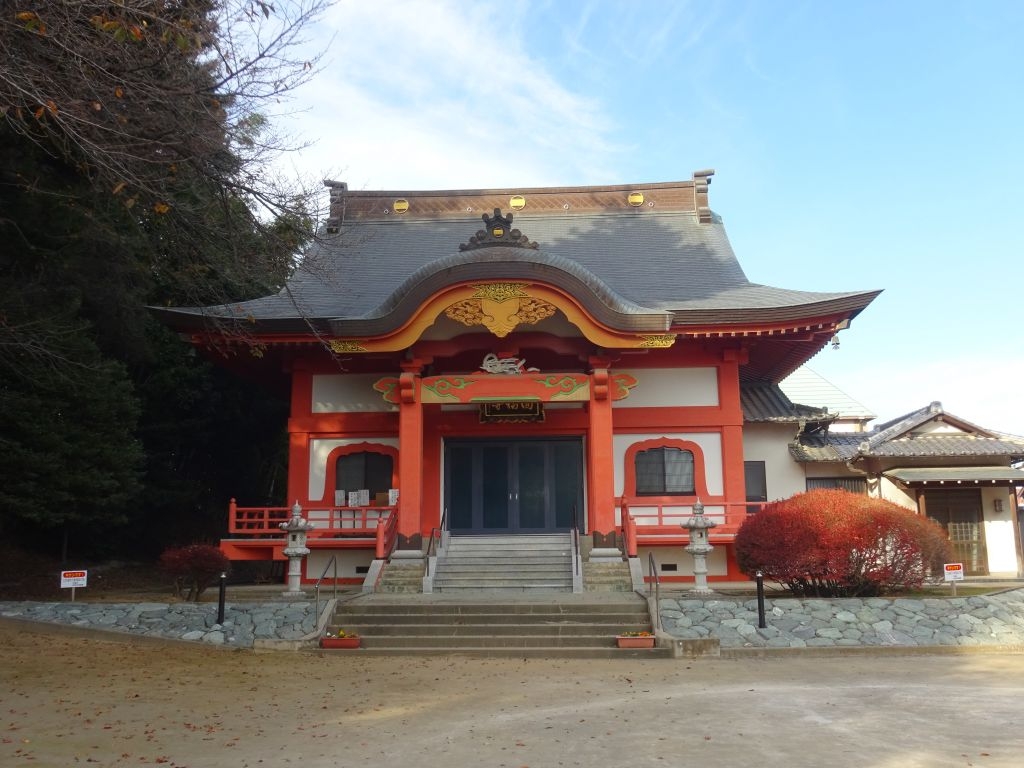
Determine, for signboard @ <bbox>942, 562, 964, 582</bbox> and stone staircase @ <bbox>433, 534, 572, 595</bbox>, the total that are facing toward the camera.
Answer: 2

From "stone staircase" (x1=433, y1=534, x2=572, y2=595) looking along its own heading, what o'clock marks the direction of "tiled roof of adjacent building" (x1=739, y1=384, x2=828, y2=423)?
The tiled roof of adjacent building is roughly at 8 o'clock from the stone staircase.

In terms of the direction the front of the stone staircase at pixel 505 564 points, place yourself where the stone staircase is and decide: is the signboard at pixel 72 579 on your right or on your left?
on your right

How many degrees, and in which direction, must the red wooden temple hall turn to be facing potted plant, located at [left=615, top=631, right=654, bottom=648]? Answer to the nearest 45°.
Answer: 0° — it already faces it

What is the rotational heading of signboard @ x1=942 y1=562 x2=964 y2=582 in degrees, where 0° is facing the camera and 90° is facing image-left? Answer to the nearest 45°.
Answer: approximately 0°

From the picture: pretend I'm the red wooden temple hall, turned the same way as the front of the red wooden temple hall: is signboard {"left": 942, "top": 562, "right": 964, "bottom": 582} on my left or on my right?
on my left

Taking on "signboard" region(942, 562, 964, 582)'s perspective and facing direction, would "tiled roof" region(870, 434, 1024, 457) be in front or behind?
behind

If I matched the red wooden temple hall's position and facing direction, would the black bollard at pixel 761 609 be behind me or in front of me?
in front

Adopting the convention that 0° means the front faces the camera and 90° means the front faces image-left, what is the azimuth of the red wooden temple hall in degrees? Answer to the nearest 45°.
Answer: approximately 0°

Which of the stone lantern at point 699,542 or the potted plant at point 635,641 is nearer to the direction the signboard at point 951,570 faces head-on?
the potted plant

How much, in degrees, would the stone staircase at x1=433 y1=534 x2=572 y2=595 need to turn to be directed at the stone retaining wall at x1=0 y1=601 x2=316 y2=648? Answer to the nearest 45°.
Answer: approximately 45° to its right

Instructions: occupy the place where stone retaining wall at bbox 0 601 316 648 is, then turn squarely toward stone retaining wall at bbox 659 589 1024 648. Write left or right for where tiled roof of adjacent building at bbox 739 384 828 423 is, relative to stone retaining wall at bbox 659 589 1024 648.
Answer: left

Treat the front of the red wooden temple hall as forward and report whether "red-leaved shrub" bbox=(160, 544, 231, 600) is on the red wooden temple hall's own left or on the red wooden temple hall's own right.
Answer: on the red wooden temple hall's own right
